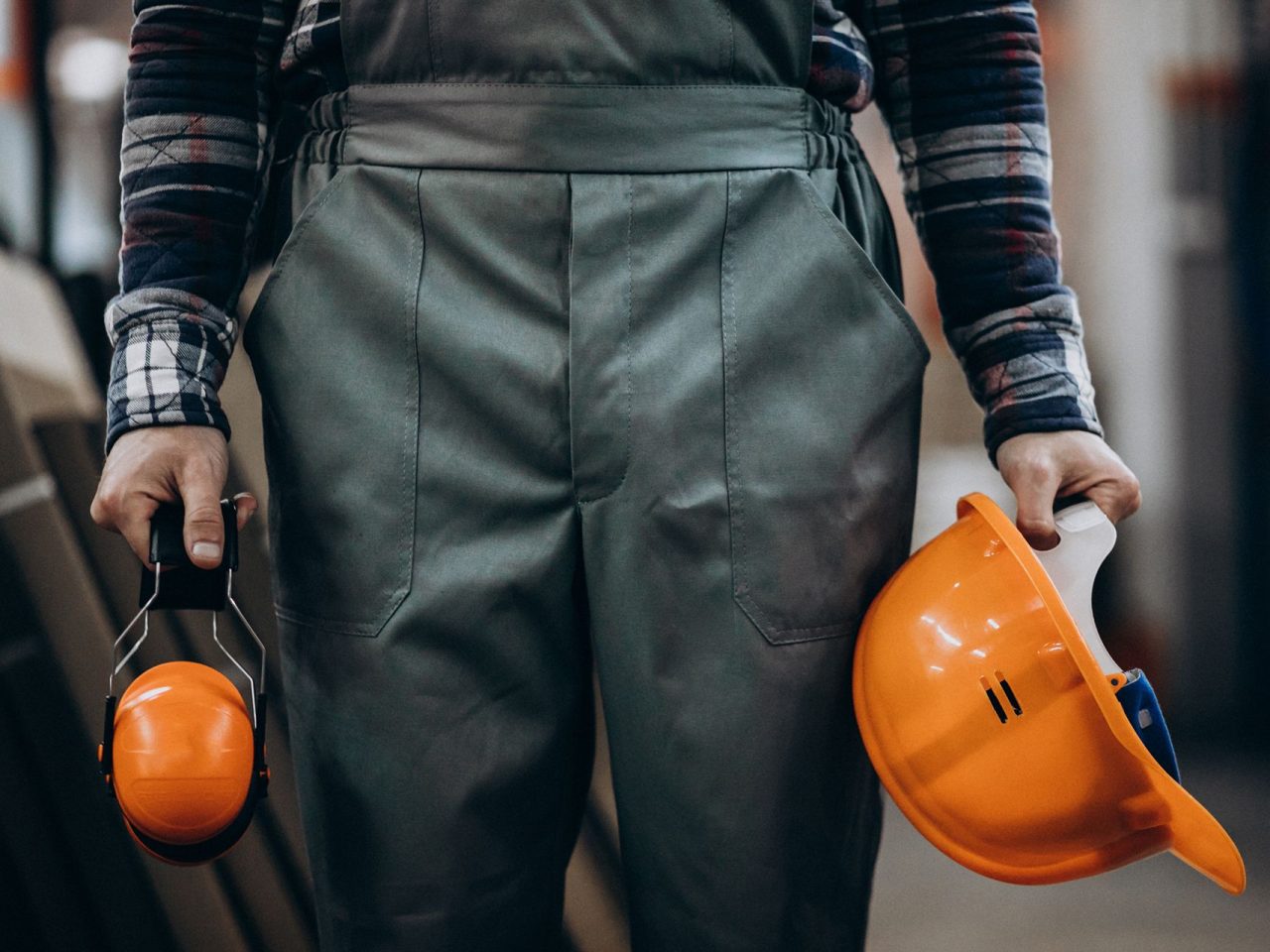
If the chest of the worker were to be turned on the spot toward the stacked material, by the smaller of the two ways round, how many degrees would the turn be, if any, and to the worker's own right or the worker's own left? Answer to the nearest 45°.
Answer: approximately 135° to the worker's own right

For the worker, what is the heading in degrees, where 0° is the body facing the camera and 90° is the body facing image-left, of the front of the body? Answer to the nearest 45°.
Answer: approximately 0°
